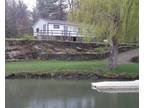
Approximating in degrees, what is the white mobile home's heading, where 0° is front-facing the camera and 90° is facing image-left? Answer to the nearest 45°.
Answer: approximately 315°

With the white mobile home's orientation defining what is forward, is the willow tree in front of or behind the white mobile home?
in front

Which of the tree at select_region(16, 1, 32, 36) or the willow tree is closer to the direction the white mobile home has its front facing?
the willow tree

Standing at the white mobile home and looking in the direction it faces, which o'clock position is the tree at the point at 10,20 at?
The tree is roughly at 4 o'clock from the white mobile home.

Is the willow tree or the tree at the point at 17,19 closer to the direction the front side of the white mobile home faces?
the willow tree
